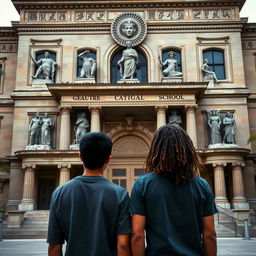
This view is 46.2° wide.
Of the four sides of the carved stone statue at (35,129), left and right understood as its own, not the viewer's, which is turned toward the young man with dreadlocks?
front

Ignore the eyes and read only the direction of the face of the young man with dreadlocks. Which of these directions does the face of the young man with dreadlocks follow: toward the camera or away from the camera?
away from the camera

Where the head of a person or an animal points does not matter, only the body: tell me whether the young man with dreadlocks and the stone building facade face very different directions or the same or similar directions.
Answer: very different directions

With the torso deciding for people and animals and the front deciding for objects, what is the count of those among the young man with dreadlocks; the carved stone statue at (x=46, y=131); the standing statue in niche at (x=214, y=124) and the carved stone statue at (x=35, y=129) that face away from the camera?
1

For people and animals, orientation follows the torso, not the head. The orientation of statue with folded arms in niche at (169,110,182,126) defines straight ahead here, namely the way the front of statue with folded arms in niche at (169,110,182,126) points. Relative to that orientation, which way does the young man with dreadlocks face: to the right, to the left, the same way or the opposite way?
the opposite way

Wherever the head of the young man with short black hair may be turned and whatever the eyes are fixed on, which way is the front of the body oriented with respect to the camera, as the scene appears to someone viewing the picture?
away from the camera

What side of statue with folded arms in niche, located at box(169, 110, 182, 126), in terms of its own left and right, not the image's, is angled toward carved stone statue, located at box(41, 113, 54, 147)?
right

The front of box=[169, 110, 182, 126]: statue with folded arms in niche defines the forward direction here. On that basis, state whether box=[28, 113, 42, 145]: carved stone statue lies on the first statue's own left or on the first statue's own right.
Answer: on the first statue's own right

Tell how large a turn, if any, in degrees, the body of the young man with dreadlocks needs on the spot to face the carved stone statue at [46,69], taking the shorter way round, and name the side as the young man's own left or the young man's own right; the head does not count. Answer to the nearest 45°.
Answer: approximately 45° to the young man's own left

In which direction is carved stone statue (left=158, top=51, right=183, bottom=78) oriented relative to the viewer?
toward the camera

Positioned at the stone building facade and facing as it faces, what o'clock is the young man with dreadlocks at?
The young man with dreadlocks is roughly at 12 o'clock from the stone building facade.

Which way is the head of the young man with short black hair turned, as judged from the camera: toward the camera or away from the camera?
away from the camera

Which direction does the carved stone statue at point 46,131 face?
toward the camera

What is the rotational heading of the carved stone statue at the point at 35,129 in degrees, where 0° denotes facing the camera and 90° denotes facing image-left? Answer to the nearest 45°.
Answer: approximately 0°

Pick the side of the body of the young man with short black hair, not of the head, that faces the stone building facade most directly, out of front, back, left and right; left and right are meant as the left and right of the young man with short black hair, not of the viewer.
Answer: front

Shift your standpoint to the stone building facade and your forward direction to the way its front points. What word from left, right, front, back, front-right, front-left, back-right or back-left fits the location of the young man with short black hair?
front

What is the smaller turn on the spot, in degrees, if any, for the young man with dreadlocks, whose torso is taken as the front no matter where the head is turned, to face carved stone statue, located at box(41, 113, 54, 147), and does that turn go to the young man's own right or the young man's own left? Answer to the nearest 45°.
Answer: approximately 45° to the young man's own left

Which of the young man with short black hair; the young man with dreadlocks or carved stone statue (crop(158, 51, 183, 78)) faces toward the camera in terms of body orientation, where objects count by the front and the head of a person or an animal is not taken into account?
the carved stone statue

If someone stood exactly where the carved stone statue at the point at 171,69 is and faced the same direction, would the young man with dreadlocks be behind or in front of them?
in front
